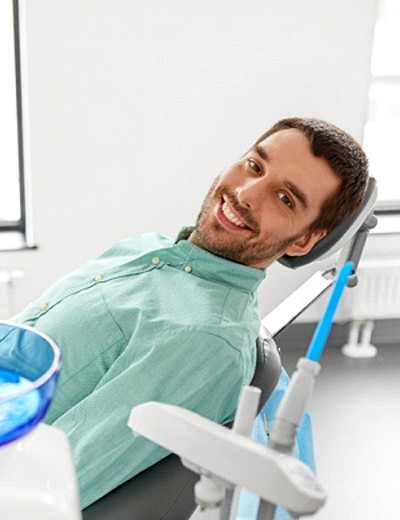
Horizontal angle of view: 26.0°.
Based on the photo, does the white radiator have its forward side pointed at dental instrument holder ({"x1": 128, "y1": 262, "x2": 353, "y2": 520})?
yes

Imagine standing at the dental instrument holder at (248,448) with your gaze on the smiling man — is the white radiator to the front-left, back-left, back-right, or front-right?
front-right

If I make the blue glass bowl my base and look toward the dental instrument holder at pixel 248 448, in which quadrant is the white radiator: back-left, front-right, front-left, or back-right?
front-left

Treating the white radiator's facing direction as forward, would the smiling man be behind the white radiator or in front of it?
in front

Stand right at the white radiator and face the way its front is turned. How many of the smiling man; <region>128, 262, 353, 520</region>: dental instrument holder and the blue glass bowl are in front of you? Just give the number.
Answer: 3

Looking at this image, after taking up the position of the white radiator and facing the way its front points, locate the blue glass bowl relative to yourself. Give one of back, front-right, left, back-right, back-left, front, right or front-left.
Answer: front

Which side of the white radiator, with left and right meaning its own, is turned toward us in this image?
front
